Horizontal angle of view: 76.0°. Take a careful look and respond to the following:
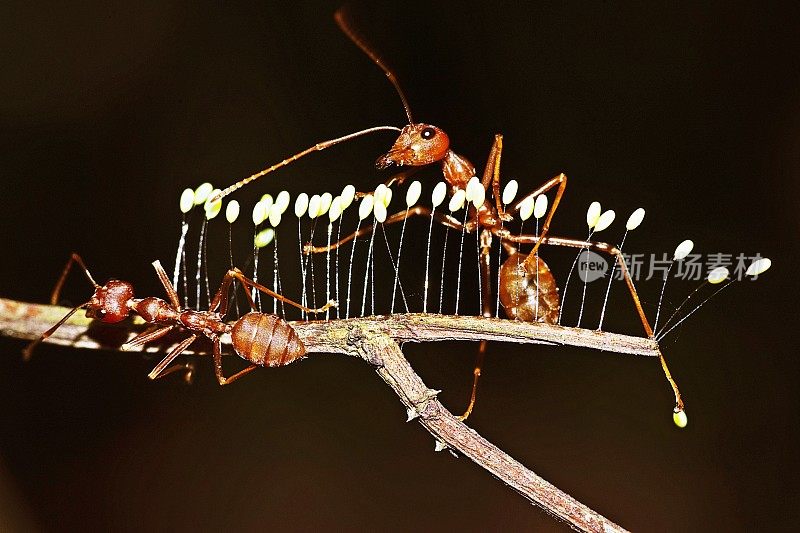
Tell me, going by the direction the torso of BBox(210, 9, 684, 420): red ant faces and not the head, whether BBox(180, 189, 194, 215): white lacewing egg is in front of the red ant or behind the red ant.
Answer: in front

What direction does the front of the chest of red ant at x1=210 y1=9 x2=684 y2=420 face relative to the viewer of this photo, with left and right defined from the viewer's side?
facing to the left of the viewer

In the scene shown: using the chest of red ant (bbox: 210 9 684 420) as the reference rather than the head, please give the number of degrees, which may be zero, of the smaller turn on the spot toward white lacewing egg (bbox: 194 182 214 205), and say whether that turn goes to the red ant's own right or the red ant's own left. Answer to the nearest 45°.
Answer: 0° — it already faces it
